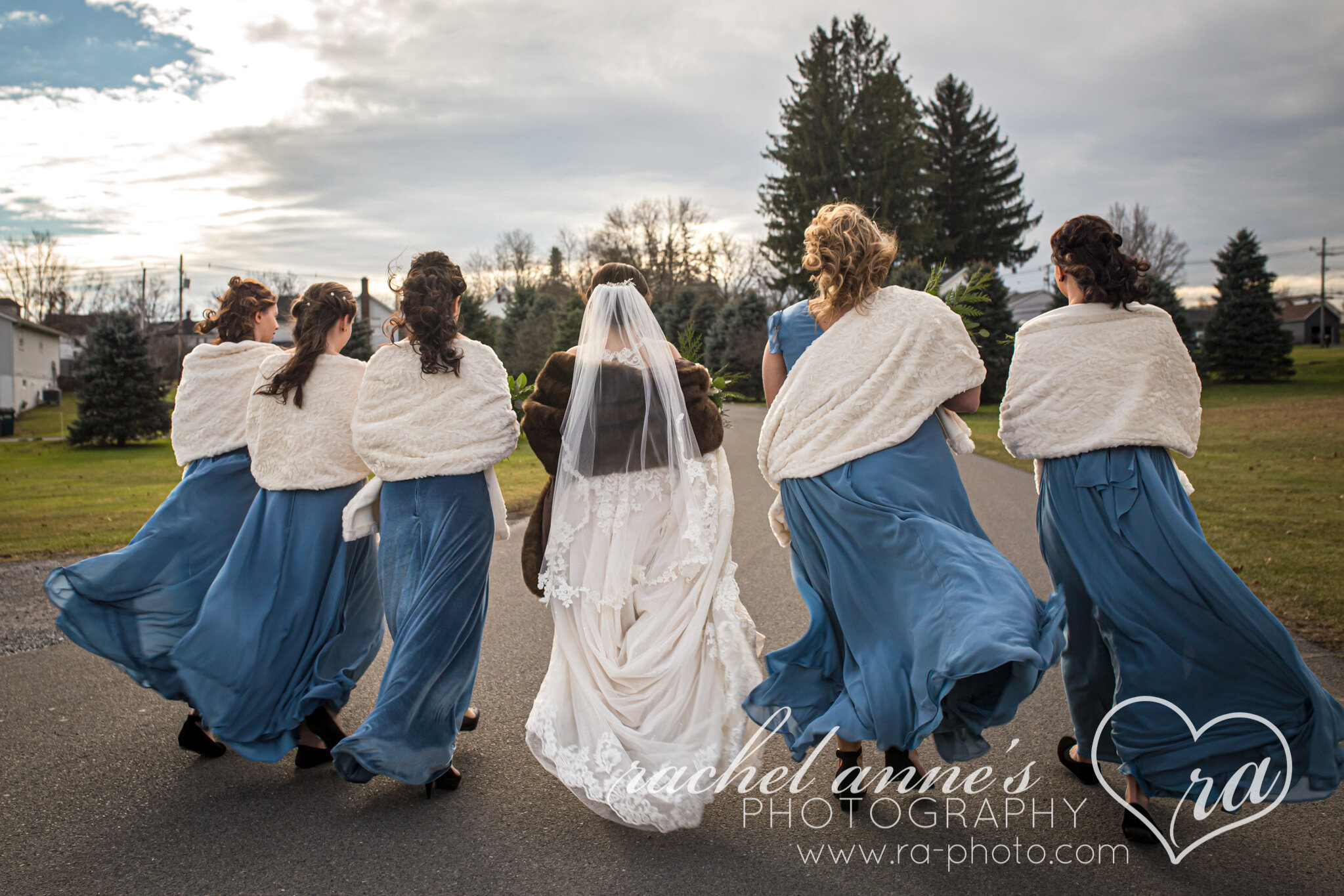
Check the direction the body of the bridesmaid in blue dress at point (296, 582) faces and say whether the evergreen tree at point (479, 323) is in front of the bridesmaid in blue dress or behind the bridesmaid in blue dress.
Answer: in front

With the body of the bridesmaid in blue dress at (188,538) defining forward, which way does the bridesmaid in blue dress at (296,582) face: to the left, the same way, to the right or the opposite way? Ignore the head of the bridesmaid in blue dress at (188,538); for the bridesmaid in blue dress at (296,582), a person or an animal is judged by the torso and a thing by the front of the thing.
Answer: the same way

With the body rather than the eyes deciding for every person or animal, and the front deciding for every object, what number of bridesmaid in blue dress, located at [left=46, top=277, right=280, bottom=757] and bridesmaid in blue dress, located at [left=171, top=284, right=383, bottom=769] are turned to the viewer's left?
0

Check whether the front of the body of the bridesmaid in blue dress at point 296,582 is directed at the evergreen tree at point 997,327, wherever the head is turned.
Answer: yes

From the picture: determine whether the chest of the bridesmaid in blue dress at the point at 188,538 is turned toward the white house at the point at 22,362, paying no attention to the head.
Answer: no

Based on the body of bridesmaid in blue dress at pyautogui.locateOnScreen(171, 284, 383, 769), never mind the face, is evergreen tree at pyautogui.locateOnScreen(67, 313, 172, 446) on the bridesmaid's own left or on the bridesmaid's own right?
on the bridesmaid's own left

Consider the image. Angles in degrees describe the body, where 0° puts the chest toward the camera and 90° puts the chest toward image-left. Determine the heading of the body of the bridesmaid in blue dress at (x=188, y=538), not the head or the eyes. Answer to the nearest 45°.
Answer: approximately 225°

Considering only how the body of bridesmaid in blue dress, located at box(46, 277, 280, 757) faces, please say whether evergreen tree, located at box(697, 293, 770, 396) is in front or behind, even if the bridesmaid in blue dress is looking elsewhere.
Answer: in front

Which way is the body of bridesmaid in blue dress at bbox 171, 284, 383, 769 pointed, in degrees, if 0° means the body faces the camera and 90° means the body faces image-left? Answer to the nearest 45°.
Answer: approximately 225°

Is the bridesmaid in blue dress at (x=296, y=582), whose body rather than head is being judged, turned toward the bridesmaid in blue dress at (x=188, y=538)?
no

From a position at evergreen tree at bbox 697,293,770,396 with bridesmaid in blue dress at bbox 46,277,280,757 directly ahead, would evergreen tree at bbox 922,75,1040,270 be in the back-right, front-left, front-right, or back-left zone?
back-left

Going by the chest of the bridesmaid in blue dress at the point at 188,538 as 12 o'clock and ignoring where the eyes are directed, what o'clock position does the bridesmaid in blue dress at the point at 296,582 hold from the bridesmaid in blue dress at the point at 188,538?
the bridesmaid in blue dress at the point at 296,582 is roughly at 3 o'clock from the bridesmaid in blue dress at the point at 188,538.

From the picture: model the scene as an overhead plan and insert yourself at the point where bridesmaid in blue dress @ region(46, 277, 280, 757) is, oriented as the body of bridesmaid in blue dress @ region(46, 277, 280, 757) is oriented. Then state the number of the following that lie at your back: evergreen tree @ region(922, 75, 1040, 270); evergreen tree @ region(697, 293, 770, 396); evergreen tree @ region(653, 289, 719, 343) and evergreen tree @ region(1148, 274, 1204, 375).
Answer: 0

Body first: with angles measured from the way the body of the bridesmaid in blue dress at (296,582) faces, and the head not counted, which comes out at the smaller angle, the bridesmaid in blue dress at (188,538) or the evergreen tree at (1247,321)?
the evergreen tree

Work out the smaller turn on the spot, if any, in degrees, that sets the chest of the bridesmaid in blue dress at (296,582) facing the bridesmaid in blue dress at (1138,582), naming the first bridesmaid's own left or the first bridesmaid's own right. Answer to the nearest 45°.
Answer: approximately 90° to the first bridesmaid's own right
